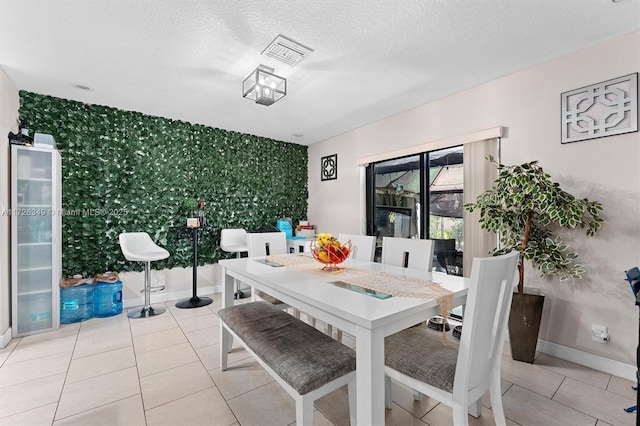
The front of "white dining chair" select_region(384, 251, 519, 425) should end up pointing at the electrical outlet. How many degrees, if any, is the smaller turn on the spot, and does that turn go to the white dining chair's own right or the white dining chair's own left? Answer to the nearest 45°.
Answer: approximately 90° to the white dining chair's own right

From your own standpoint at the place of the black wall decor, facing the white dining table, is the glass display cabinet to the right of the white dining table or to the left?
right

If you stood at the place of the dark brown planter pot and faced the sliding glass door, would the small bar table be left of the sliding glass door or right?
left

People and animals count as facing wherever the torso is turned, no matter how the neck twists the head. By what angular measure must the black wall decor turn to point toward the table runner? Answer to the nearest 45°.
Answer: approximately 45° to its left

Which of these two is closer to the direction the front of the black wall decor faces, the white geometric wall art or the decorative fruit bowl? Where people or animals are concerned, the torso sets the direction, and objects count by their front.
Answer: the decorative fruit bowl

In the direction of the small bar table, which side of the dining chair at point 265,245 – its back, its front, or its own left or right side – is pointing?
back

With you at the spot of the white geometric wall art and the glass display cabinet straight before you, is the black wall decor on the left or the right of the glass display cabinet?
right

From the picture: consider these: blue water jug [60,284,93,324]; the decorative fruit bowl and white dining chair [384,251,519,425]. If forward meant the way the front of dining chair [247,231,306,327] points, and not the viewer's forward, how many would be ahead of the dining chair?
2

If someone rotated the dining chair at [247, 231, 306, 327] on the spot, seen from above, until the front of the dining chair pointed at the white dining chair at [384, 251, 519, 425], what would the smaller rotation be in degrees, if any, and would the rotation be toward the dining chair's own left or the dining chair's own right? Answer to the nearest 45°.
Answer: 0° — it already faces it

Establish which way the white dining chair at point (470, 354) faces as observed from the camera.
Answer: facing away from the viewer and to the left of the viewer
